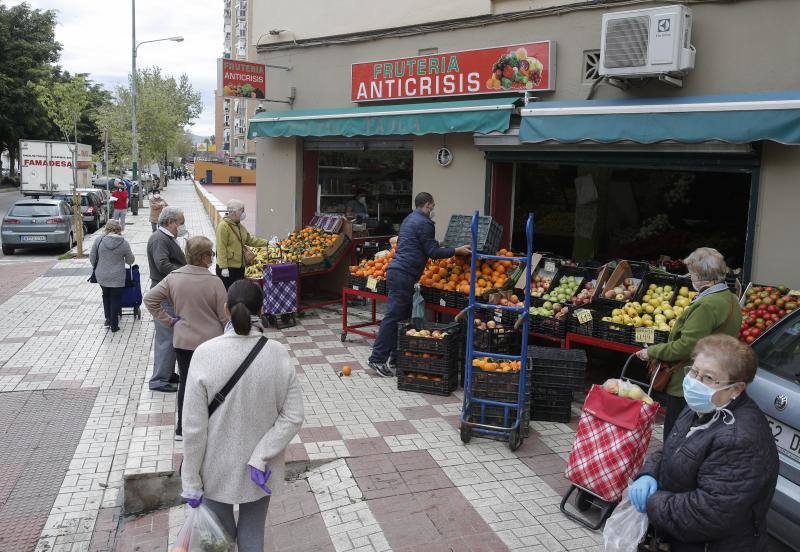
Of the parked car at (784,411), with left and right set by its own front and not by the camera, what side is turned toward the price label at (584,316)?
left

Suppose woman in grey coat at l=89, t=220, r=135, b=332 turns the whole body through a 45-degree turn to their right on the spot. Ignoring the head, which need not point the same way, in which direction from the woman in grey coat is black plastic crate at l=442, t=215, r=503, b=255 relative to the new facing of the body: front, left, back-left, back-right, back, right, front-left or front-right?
right

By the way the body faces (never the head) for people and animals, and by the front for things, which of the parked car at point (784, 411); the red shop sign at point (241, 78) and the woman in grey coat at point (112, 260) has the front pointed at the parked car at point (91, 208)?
the woman in grey coat

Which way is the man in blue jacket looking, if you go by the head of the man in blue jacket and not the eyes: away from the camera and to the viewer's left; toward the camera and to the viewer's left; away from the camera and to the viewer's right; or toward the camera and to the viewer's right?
away from the camera and to the viewer's right

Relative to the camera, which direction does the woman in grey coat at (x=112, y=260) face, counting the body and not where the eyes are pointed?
away from the camera

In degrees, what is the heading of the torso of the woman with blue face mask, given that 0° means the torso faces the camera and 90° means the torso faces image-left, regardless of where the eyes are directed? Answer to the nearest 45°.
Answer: approximately 45°

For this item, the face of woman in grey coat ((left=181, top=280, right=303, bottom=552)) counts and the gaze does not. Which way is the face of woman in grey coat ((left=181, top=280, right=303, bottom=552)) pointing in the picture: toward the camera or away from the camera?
away from the camera
